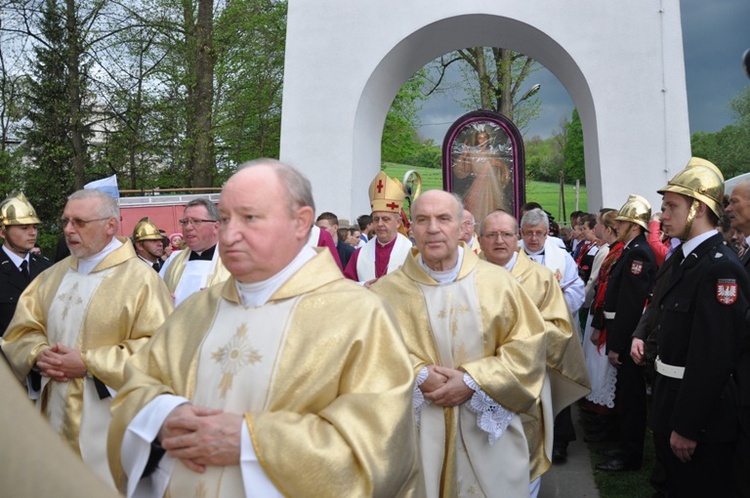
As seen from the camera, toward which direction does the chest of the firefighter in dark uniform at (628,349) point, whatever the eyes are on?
to the viewer's left

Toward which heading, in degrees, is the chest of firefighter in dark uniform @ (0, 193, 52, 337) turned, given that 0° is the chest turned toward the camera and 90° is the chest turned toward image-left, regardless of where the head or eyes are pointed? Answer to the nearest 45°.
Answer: approximately 315°

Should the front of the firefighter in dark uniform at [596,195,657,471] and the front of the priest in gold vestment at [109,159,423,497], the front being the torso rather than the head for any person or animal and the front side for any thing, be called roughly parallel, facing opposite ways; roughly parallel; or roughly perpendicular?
roughly perpendicular

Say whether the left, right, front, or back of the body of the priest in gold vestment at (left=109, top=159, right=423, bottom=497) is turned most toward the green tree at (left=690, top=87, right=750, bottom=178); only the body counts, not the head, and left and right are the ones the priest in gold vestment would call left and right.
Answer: back

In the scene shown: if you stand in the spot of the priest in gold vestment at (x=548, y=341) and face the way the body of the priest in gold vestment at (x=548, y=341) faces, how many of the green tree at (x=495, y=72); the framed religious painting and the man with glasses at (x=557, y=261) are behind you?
3
